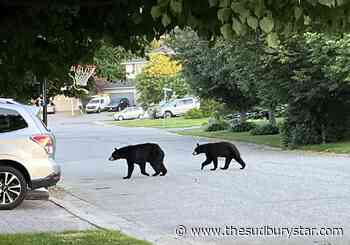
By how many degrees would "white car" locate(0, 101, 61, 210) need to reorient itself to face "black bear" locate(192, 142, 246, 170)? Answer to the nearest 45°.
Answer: approximately 135° to its right
